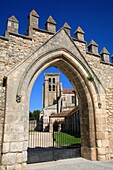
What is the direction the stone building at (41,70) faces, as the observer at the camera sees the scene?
facing the viewer and to the right of the viewer
